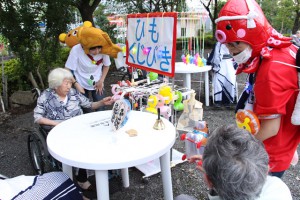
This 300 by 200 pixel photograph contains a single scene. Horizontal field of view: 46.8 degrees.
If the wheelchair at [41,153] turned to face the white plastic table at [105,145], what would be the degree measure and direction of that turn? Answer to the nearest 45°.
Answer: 0° — it already faces it

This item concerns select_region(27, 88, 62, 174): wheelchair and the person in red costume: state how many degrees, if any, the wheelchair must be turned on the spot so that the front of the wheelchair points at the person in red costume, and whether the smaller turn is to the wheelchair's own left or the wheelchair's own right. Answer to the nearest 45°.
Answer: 0° — it already faces them

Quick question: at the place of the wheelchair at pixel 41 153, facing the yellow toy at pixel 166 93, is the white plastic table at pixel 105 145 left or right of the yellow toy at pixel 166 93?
right

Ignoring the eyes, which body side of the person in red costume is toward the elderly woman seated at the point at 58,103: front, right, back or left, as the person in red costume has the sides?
front

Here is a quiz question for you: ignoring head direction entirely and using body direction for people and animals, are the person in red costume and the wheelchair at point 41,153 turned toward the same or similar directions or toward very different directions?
very different directions

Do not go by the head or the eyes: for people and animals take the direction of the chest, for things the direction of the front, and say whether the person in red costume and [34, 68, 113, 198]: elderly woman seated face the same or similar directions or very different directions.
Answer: very different directions

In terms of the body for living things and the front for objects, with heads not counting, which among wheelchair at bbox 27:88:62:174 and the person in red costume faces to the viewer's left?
the person in red costume

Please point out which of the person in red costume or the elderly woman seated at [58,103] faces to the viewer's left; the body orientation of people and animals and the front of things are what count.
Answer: the person in red costume

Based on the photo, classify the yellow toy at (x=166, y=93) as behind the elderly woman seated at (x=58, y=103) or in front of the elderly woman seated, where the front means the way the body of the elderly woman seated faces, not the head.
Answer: in front

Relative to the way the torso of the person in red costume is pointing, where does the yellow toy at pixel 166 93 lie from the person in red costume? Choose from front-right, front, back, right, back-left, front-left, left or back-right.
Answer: front-right

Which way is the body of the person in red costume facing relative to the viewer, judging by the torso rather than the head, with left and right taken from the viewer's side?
facing to the left of the viewer

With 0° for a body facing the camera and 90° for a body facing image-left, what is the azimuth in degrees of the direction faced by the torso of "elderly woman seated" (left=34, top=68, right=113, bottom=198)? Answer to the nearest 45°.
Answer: approximately 315°
